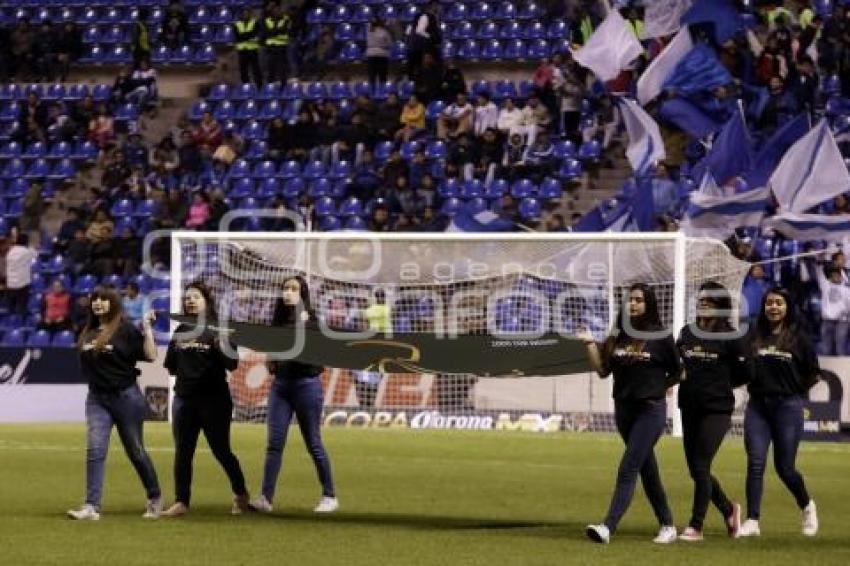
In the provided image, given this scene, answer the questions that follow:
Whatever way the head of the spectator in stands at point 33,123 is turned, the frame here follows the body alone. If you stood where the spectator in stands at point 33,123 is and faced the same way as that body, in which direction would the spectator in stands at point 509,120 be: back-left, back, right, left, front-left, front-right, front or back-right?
front-left

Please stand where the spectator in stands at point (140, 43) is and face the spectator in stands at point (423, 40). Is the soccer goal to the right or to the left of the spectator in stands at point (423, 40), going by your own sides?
right

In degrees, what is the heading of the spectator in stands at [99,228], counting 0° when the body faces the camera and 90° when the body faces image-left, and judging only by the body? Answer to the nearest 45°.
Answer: approximately 0°

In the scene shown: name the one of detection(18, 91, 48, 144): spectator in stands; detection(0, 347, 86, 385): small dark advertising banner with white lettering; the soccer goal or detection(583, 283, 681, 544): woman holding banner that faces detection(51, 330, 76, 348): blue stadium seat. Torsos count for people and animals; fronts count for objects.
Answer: the spectator in stands

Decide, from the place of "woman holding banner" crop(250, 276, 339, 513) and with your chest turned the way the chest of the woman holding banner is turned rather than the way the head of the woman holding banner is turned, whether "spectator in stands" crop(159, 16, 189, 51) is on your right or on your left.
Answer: on your right

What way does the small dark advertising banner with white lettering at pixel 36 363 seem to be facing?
toward the camera

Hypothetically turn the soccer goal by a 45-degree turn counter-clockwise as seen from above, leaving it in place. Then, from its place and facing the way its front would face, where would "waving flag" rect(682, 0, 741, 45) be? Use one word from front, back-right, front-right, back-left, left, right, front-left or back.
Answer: left

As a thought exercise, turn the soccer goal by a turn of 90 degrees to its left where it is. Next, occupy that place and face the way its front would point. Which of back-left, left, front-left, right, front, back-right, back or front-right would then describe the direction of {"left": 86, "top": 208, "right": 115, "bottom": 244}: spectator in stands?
back-left

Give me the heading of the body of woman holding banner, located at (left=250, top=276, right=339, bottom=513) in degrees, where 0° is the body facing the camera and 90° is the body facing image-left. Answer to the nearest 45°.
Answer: approximately 45°

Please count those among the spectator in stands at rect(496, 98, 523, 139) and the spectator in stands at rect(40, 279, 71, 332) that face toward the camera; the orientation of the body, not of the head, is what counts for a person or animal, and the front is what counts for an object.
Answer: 2

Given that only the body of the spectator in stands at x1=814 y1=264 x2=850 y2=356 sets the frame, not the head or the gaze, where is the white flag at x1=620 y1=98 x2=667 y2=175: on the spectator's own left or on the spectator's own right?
on the spectator's own right

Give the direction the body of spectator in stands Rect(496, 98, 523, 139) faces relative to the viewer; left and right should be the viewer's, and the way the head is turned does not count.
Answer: facing the viewer
